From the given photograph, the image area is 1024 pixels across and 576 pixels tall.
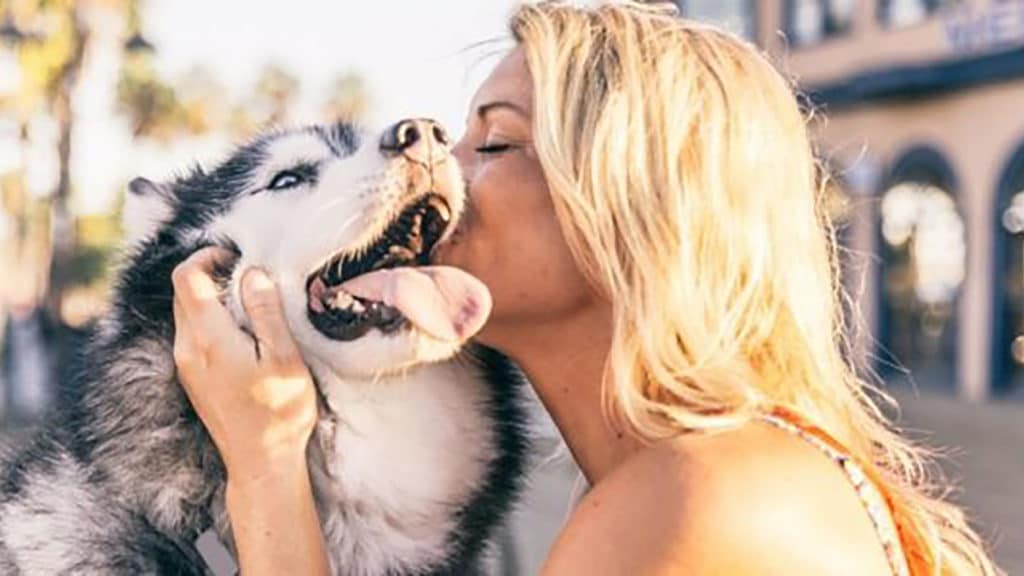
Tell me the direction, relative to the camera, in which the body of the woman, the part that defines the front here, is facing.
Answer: to the viewer's left

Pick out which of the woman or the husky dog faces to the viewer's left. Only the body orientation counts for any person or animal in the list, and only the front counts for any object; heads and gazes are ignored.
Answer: the woman

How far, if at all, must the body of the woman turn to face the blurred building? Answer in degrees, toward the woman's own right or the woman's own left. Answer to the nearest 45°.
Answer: approximately 90° to the woman's own right

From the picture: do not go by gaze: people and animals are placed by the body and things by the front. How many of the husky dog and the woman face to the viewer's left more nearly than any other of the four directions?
1

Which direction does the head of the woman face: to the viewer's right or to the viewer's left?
to the viewer's left

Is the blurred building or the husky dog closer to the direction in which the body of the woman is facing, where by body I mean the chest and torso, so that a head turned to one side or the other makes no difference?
the husky dog

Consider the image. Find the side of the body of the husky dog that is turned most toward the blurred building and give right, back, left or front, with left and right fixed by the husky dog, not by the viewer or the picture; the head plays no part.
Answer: left

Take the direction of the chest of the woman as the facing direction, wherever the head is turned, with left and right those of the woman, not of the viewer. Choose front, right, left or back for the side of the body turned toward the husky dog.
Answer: front

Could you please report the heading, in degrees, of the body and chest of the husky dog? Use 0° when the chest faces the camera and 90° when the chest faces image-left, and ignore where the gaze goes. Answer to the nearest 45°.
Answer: approximately 315°
